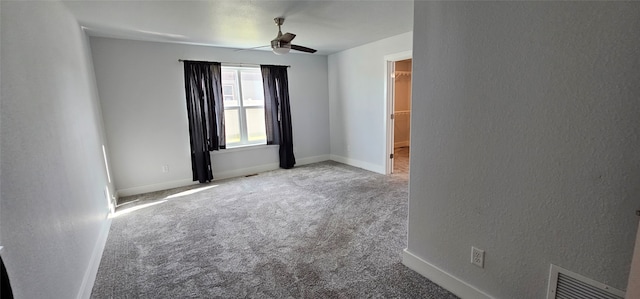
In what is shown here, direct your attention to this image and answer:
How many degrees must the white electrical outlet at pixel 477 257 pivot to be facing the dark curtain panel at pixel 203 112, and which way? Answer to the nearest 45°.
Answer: approximately 45° to its right

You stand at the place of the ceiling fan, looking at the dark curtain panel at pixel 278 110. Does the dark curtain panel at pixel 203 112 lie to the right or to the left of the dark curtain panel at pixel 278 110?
left

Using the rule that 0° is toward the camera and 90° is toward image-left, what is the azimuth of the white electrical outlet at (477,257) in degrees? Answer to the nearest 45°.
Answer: approximately 45°

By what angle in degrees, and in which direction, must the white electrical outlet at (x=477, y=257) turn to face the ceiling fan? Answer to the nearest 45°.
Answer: approximately 45° to its right

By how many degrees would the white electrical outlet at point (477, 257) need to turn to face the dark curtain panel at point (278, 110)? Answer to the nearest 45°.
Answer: approximately 90° to its right
